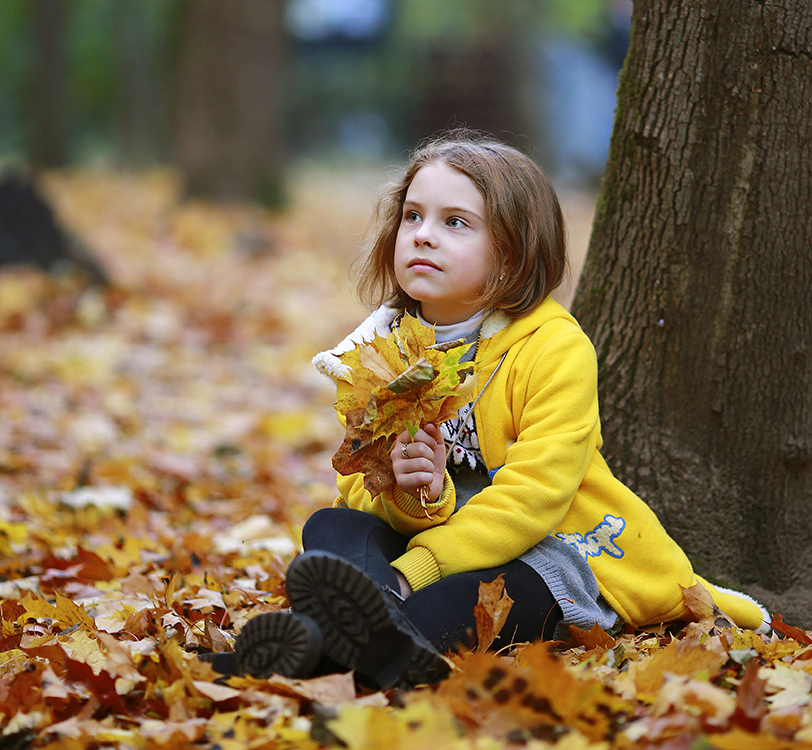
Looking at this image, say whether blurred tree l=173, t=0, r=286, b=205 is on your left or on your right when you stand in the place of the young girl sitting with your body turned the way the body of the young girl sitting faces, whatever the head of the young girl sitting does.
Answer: on your right

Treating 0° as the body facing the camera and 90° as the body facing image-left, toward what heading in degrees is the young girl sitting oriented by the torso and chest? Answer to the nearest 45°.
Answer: approximately 45°

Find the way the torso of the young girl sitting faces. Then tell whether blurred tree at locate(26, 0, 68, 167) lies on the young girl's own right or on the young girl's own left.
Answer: on the young girl's own right
